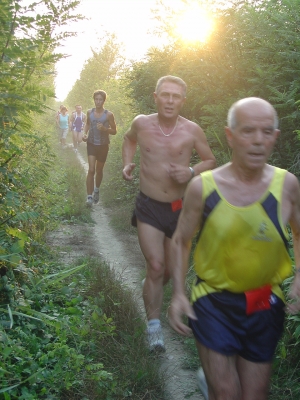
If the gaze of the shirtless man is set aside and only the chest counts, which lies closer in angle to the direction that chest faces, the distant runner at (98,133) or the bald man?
the bald man

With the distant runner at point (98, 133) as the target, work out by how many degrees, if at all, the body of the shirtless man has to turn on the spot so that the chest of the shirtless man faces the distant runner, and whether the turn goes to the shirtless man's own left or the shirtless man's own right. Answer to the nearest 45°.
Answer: approximately 180°

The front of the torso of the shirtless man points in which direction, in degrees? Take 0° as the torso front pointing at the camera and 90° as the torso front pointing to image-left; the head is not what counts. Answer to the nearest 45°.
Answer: approximately 0°

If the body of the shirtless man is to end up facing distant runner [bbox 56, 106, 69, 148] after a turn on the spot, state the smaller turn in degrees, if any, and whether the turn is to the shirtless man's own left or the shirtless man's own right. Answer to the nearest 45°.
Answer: approximately 180°

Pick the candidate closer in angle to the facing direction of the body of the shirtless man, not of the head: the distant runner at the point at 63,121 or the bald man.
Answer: the bald man
